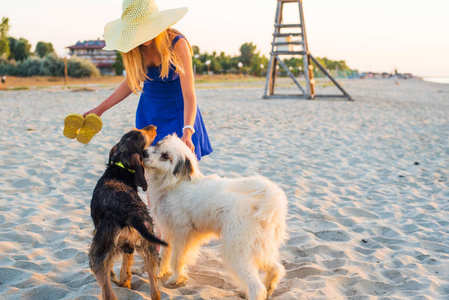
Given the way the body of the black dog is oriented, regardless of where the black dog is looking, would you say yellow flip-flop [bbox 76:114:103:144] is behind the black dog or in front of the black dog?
in front

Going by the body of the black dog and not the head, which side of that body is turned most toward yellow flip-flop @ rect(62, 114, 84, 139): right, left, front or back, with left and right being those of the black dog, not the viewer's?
front

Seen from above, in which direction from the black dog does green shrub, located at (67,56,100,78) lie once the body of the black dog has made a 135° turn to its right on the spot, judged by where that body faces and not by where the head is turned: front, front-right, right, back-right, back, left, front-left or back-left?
back-left

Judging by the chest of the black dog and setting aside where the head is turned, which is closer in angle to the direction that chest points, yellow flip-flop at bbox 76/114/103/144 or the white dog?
the yellow flip-flop

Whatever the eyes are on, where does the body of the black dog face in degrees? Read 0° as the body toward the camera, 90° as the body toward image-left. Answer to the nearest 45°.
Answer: approximately 180°
